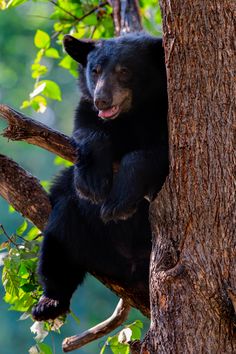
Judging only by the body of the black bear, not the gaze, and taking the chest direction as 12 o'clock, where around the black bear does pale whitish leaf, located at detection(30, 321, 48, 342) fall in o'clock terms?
The pale whitish leaf is roughly at 3 o'clock from the black bear.

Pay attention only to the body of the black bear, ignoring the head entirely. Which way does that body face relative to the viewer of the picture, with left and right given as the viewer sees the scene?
facing the viewer

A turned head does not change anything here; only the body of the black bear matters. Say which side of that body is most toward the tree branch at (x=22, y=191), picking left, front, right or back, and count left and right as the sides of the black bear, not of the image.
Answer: right
